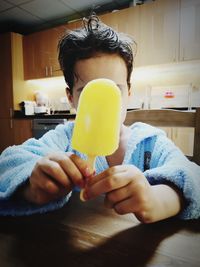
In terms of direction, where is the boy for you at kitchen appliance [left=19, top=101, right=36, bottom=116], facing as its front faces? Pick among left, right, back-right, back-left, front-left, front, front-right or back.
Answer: front-left

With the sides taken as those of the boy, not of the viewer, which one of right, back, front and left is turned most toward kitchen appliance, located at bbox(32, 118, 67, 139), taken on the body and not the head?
back

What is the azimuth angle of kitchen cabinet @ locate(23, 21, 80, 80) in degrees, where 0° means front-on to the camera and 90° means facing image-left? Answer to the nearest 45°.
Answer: approximately 45°

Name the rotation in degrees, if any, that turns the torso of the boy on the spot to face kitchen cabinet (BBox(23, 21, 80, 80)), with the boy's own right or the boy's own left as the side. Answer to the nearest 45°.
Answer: approximately 180°

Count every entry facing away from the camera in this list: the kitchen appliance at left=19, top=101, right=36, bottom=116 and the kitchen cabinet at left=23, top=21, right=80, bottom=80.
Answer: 0

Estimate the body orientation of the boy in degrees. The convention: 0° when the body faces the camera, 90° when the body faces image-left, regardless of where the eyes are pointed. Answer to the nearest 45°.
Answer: approximately 0°

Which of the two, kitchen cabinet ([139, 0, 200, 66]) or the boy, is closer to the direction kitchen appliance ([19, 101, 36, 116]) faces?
the boy

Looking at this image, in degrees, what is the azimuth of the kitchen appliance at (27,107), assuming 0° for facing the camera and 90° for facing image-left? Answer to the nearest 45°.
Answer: approximately 45°
